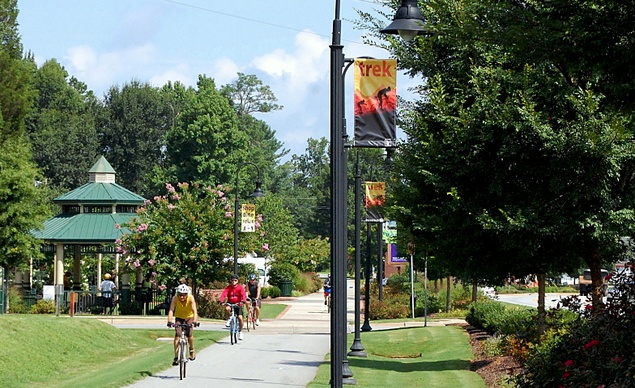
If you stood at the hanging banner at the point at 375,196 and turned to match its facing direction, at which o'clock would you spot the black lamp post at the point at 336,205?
The black lamp post is roughly at 12 o'clock from the hanging banner.

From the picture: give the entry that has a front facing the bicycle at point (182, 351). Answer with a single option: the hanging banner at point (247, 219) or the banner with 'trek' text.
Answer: the hanging banner

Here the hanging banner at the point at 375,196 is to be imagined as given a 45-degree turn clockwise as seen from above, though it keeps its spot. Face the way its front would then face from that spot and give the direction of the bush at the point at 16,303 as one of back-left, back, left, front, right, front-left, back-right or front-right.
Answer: right

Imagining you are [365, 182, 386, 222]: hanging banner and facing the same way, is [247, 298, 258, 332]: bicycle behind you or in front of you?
behind

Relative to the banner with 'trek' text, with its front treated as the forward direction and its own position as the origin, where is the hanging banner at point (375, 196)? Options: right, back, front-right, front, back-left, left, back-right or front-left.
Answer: back

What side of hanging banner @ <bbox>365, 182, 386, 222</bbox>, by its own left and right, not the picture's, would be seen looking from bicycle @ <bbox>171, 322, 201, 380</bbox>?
front

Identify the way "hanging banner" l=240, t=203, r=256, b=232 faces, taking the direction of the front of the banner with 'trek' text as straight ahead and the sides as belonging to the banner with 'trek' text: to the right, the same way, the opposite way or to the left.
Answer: the same way

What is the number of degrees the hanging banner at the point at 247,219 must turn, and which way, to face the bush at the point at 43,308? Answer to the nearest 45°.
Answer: approximately 90° to its right

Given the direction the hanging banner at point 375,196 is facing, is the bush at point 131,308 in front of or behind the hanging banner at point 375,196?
behind

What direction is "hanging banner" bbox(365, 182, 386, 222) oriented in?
toward the camera

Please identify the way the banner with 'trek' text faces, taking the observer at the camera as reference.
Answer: facing the viewer

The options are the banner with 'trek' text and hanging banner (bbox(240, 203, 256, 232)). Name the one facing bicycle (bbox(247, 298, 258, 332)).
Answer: the hanging banner

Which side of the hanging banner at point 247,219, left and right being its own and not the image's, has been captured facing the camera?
front

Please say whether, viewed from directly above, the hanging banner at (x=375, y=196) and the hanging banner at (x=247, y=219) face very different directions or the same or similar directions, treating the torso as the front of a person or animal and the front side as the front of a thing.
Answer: same or similar directions
